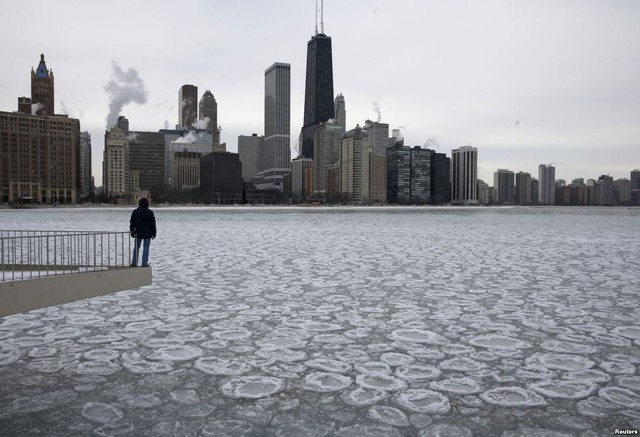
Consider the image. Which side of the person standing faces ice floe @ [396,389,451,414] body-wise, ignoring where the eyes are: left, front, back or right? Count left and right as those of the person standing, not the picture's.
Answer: back

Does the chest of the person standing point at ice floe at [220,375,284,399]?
no

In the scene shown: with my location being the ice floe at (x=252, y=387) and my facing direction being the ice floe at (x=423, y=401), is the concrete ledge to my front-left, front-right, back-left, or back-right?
back-left

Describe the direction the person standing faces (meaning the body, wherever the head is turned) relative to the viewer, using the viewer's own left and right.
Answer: facing away from the viewer

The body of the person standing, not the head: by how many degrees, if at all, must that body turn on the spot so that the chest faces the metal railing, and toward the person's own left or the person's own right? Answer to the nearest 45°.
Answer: approximately 90° to the person's own left

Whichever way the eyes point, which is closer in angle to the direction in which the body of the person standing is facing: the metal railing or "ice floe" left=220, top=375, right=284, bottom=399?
the metal railing

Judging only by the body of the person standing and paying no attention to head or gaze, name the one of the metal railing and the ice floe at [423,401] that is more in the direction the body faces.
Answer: the metal railing

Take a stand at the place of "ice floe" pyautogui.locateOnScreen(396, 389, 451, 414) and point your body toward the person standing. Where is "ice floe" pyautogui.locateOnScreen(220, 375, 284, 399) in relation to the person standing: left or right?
left
